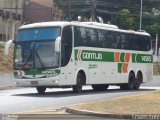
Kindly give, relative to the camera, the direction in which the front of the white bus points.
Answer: facing the viewer and to the left of the viewer
